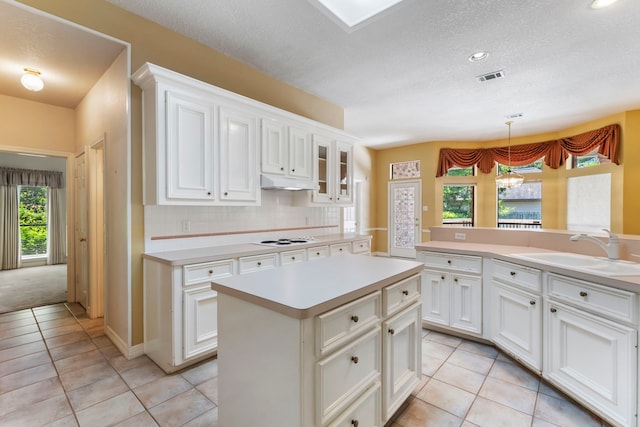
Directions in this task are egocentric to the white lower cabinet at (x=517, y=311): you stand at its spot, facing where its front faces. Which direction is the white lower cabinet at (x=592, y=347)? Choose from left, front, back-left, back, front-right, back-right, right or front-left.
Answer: left

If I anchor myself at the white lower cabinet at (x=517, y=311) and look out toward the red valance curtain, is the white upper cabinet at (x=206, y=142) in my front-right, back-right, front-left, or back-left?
back-left

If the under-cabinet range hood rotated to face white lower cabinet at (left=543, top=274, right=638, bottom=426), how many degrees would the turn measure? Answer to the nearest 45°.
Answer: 0° — it already faces it

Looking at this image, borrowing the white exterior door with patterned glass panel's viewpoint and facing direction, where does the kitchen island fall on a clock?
The kitchen island is roughly at 12 o'clock from the white exterior door with patterned glass panel.

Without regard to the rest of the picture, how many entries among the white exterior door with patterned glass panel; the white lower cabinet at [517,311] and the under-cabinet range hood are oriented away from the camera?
0

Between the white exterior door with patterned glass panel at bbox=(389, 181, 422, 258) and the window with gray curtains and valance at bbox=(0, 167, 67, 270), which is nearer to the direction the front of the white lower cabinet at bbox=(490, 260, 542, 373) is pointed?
the window with gray curtains and valance

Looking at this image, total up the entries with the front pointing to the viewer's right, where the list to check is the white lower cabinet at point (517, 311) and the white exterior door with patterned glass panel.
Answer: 0

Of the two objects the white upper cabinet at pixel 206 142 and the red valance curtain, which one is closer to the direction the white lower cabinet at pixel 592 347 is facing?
the white upper cabinet

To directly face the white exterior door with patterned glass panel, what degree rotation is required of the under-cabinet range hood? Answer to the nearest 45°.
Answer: approximately 90° to its left

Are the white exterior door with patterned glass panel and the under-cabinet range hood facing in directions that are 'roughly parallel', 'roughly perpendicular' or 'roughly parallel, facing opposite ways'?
roughly perpendicular

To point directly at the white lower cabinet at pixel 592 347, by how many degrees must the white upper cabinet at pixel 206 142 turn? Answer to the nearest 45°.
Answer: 0° — it already faces it

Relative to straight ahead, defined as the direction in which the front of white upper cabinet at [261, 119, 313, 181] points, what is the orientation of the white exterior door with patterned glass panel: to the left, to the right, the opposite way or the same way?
to the right

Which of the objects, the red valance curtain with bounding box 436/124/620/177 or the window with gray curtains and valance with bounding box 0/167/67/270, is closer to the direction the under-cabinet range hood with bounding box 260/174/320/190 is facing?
the red valance curtain

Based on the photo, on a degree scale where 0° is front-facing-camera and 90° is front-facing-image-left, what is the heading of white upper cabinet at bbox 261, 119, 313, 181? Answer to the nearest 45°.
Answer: approximately 315°

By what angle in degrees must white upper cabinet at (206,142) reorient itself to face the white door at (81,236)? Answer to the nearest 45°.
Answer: approximately 180°

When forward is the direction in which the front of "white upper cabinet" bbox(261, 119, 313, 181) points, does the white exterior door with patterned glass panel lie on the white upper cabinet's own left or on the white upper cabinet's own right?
on the white upper cabinet's own left

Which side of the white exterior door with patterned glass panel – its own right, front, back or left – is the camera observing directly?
front

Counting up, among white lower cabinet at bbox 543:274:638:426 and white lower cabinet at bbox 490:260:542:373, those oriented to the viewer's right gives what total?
0

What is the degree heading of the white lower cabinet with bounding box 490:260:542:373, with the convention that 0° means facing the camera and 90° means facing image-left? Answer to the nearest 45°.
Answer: approximately 45°

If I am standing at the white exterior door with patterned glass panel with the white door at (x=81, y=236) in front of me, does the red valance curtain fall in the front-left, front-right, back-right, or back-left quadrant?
back-left
